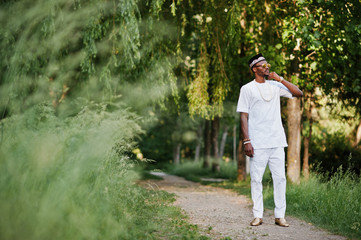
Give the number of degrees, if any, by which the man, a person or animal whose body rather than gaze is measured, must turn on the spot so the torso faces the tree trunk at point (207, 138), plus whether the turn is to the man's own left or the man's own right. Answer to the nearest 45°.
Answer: approximately 180°

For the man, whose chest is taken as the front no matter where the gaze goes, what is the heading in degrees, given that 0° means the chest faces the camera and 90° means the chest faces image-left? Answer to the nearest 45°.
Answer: approximately 0°

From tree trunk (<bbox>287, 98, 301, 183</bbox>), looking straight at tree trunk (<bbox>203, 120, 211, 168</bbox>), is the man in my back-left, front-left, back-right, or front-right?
back-left

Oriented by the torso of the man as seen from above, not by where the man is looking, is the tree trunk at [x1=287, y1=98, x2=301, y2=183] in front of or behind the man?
behind
